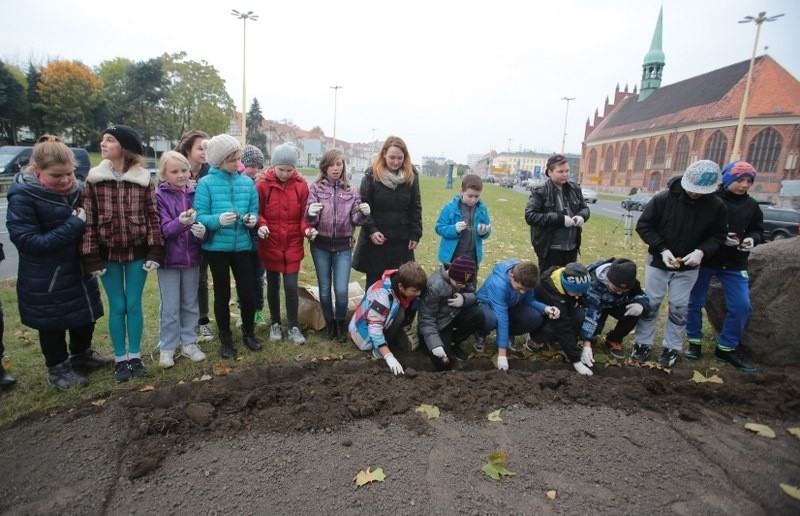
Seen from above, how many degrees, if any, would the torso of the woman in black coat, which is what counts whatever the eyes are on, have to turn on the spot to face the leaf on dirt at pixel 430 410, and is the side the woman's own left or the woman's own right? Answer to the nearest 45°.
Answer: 0° — they already face it

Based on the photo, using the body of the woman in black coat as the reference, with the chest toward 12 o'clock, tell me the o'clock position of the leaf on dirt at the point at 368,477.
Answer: The leaf on dirt is roughly at 12 o'clock from the woman in black coat.

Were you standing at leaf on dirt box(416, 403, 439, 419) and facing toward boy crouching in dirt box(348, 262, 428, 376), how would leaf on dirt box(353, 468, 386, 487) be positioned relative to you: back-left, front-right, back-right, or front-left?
back-left

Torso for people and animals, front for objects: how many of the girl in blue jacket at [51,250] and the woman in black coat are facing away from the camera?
0

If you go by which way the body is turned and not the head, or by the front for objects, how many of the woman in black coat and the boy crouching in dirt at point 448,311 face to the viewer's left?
0

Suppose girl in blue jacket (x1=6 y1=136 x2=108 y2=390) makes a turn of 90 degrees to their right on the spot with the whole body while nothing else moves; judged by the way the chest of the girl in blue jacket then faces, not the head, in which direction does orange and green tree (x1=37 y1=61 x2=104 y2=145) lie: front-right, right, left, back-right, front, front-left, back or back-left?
back-right

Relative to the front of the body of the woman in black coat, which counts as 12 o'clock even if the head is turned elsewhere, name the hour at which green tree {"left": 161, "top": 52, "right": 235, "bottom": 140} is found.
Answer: The green tree is roughly at 5 o'clock from the woman in black coat.

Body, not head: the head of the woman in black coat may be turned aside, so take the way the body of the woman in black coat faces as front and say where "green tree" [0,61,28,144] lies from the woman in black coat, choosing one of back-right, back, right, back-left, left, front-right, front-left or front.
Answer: back-right

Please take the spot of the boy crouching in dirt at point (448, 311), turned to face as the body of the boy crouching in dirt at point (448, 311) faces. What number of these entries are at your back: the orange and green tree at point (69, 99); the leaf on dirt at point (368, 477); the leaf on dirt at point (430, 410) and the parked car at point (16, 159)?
2

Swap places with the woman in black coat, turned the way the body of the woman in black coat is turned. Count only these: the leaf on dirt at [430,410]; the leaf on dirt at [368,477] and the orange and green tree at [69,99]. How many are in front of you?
2

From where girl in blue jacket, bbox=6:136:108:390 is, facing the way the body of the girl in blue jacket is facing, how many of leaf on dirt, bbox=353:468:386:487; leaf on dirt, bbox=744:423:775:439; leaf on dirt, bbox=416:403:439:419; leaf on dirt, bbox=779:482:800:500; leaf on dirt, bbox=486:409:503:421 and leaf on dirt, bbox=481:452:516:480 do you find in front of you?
6

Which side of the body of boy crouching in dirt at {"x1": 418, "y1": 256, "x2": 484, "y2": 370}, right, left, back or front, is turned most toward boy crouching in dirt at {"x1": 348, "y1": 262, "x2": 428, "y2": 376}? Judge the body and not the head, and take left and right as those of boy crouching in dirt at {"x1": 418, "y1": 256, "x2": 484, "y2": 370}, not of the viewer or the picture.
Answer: right

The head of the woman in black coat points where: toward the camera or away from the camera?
toward the camera

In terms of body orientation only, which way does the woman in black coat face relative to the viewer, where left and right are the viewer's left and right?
facing the viewer
